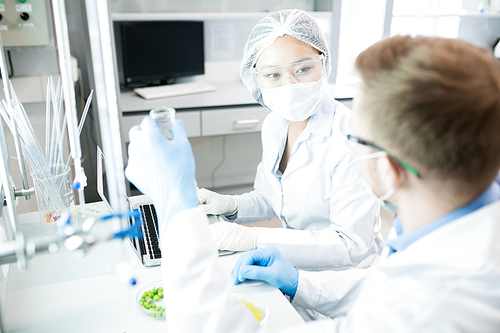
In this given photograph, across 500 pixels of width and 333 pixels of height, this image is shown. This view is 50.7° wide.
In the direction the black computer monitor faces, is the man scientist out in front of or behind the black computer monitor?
in front

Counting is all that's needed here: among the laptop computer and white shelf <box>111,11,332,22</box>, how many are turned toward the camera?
1

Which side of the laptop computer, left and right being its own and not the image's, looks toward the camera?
right

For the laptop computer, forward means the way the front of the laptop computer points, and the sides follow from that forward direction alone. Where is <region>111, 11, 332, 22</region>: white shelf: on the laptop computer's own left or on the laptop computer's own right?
on the laptop computer's own left

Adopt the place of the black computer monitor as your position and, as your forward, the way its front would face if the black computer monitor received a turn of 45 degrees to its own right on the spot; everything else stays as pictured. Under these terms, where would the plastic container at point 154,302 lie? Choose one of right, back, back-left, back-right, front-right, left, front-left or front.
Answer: front

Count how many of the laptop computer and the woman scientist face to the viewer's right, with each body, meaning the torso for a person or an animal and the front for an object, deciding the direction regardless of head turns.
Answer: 1

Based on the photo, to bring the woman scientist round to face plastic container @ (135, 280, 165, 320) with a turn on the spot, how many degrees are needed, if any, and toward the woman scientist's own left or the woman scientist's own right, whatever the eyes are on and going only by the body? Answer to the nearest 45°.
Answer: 0° — they already face it

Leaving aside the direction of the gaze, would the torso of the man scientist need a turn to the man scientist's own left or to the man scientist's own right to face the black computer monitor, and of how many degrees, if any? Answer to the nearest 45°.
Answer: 0° — they already face it

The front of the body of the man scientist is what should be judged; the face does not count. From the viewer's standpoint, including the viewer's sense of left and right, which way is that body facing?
facing away from the viewer and to the left of the viewer

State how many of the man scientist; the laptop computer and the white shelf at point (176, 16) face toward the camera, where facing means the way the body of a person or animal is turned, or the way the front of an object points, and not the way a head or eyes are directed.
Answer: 1

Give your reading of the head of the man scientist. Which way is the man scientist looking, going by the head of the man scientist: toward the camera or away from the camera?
away from the camera

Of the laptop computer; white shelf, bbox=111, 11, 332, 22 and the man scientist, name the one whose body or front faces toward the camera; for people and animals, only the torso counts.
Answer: the white shelf

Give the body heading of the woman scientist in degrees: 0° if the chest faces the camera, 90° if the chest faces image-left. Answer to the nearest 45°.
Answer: approximately 45°

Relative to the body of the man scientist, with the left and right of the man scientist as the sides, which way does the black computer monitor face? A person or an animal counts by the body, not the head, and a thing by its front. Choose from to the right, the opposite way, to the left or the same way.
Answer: the opposite way

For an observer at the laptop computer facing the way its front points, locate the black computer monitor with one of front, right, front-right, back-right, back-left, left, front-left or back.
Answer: left

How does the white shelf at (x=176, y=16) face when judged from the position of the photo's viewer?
facing the viewer
